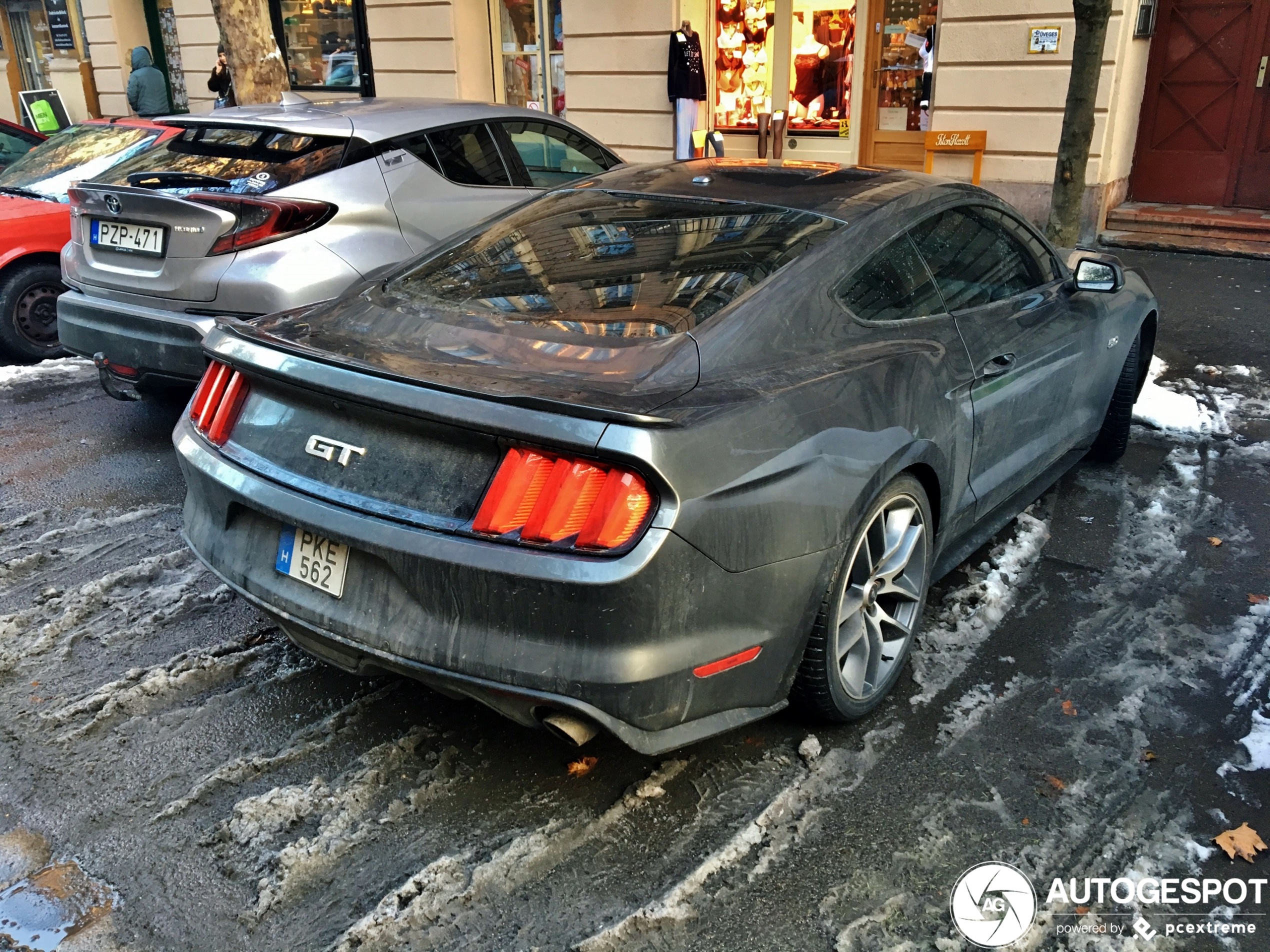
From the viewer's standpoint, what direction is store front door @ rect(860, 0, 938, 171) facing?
toward the camera

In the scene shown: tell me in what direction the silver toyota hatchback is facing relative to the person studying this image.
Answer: facing away from the viewer and to the right of the viewer

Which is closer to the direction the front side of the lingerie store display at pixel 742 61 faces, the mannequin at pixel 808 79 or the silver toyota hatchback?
the silver toyota hatchback

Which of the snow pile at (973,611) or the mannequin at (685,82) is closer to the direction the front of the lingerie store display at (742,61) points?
the snow pile

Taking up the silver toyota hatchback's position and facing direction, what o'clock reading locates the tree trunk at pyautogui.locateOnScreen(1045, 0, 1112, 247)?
The tree trunk is roughly at 1 o'clock from the silver toyota hatchback.

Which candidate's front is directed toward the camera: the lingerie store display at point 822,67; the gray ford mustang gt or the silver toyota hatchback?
the lingerie store display

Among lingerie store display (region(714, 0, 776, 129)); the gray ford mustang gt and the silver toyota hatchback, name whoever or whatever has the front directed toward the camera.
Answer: the lingerie store display

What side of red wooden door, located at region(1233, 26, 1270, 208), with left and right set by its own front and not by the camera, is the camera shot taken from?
front

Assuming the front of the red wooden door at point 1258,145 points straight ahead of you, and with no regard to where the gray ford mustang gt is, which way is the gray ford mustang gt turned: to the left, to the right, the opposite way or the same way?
the opposite way

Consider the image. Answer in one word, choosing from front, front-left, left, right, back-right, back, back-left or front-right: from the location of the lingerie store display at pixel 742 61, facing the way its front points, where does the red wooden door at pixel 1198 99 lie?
front-left

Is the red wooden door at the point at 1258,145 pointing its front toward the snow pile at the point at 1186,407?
yes

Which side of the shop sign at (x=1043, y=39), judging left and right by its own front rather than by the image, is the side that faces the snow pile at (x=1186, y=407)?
front

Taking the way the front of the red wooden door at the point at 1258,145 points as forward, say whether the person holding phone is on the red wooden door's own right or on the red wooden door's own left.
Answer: on the red wooden door's own right

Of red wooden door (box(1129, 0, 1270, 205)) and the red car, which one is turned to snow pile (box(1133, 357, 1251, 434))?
the red wooden door

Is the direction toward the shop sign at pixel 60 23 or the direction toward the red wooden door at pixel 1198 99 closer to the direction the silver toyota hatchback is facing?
the red wooden door

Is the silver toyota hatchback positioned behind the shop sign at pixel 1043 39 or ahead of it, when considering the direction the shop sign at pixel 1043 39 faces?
ahead

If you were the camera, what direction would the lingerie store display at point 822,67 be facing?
facing the viewer
